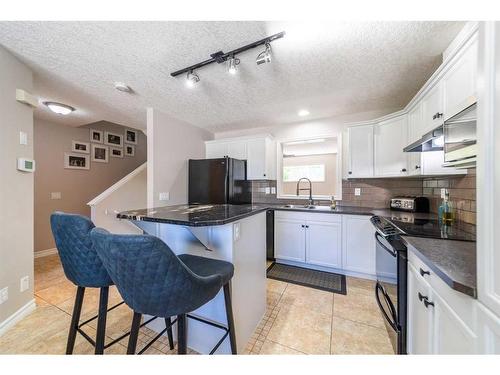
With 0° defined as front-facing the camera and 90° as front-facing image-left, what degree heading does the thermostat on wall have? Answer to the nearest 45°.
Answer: approximately 315°

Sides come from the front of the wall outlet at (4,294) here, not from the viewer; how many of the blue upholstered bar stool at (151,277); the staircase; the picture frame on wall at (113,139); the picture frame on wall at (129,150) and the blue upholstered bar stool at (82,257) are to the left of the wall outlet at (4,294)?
3

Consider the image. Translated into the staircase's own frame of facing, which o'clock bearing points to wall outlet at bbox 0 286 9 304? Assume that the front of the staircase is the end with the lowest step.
The wall outlet is roughly at 10 o'clock from the staircase.

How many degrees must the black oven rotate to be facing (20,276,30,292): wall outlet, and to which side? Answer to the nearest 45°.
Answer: approximately 45° to its left

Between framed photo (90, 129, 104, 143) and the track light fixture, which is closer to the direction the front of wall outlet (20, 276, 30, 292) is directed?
the track light fixture

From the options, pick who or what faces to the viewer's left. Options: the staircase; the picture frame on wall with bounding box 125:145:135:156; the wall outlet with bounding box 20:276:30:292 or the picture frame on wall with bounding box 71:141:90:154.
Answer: the staircase

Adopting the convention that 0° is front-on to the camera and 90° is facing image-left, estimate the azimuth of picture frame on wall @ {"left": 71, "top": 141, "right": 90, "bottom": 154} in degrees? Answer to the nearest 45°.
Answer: approximately 0°

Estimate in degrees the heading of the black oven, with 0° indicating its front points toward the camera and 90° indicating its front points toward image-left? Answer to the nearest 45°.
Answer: approximately 90°

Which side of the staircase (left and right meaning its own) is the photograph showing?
left

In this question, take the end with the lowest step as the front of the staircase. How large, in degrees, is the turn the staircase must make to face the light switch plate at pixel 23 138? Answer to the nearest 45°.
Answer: approximately 45° to its left

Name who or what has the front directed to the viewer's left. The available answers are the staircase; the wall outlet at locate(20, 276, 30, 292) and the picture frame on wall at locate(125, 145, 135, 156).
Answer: the staircase
